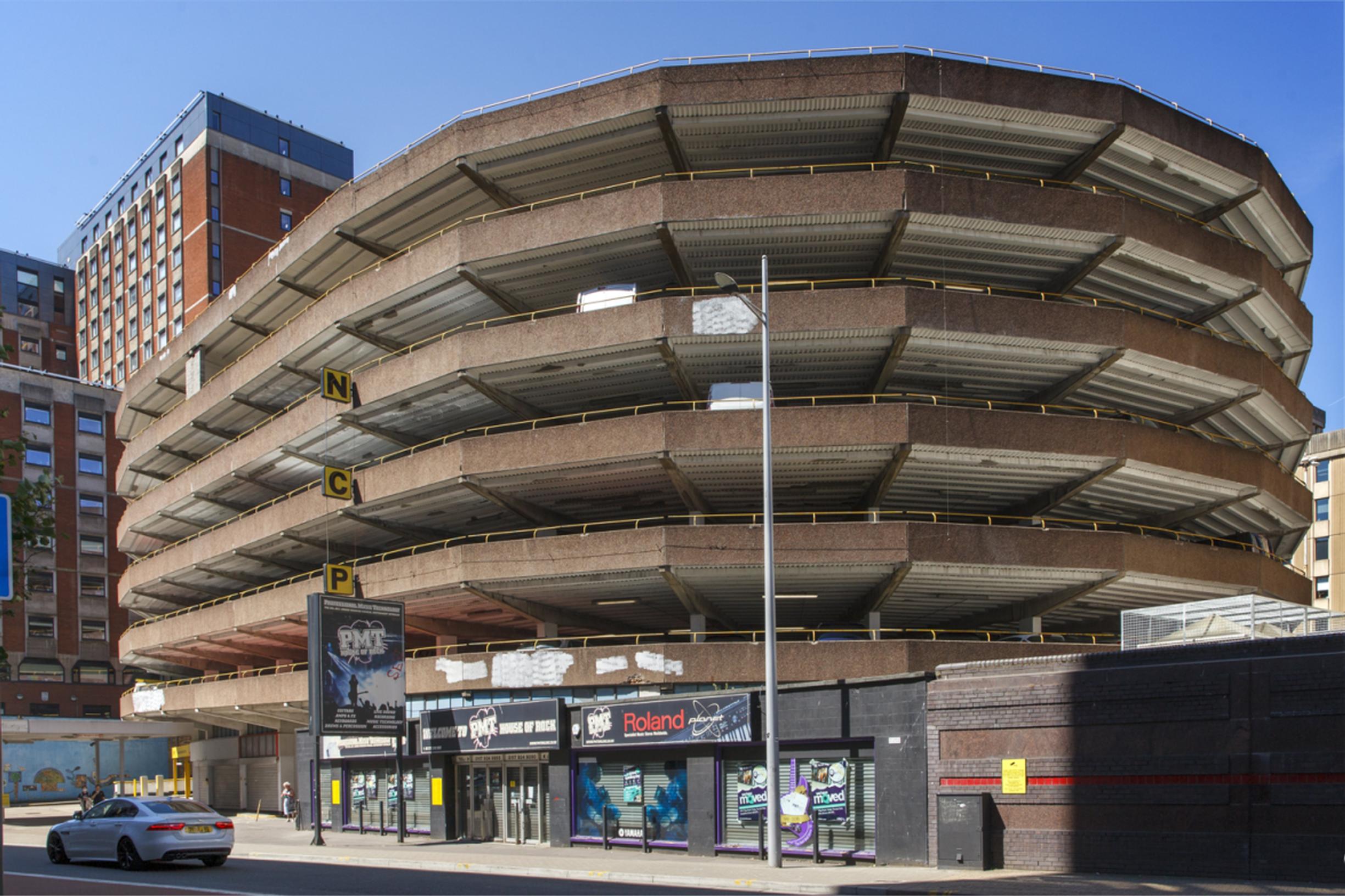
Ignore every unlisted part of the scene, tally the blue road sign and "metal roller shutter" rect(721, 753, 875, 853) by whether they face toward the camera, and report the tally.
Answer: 2

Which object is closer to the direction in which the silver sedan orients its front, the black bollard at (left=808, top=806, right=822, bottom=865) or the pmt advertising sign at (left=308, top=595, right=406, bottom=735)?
the pmt advertising sign

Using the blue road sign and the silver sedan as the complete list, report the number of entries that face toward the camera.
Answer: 1

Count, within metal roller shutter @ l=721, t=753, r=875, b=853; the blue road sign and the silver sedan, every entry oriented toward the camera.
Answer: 2

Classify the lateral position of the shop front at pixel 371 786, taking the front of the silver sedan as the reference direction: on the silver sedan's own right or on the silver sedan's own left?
on the silver sedan's own right

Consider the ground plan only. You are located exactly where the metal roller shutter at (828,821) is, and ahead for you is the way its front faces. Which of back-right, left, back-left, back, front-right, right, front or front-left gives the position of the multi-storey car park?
back

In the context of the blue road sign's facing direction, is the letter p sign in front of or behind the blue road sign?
behind
